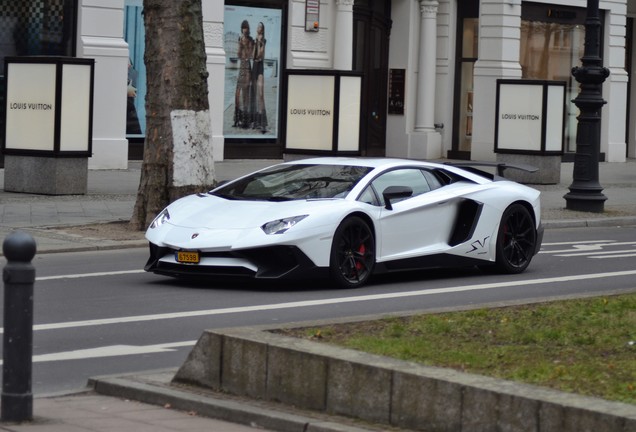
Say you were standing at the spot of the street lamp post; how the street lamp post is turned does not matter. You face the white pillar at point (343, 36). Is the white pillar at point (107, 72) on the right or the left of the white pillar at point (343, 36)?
left

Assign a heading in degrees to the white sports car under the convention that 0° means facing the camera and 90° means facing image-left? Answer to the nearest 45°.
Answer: approximately 45°

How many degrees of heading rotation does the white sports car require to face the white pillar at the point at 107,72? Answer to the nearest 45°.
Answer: approximately 135° to its right

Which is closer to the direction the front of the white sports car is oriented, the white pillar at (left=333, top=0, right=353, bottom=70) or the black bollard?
the black bollard

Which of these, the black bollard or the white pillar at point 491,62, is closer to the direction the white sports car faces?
the black bollard

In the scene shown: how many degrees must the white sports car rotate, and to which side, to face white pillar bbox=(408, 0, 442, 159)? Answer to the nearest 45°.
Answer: approximately 135° to its right

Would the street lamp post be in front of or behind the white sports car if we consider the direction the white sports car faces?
behind

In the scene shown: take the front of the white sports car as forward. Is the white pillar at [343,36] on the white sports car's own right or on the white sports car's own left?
on the white sports car's own right

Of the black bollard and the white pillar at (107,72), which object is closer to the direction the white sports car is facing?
the black bollard

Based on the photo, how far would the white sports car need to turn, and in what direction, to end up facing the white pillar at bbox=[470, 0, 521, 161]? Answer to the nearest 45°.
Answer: approximately 135° to its right

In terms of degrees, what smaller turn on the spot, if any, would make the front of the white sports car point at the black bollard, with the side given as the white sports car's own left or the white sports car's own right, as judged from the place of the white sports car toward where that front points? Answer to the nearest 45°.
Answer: approximately 45° to the white sports car's own left
